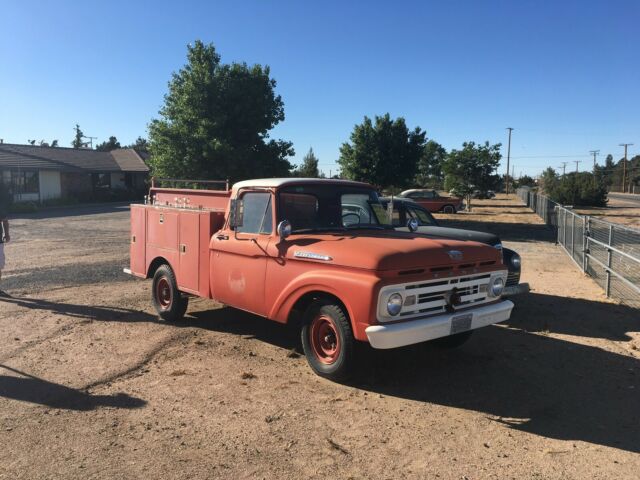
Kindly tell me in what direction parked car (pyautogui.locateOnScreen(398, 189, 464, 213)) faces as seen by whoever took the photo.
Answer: facing to the right of the viewer

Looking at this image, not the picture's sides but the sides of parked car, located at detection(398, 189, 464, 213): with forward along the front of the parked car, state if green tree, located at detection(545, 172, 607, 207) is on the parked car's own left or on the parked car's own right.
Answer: on the parked car's own left

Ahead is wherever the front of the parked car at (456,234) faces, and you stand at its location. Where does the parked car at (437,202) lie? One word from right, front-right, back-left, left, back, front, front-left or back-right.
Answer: back-left

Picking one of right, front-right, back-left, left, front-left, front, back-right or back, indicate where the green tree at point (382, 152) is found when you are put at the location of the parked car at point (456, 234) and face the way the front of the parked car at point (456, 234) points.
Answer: back-left

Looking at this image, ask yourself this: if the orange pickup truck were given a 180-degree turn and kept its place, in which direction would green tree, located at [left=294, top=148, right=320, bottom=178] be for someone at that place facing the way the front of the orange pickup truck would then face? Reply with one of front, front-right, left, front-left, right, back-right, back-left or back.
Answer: front-right

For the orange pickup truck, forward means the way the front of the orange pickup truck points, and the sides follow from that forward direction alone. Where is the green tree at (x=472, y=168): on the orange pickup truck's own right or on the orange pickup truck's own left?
on the orange pickup truck's own left

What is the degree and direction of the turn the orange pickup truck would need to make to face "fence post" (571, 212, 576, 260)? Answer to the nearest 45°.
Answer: approximately 90° to its left
